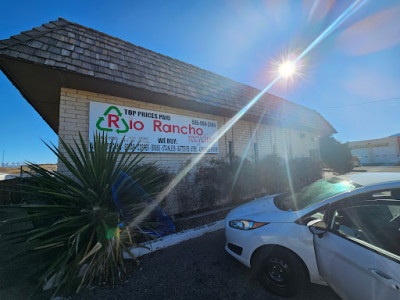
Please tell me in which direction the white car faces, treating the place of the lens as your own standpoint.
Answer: facing to the left of the viewer

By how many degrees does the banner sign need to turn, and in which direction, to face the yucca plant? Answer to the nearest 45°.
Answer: approximately 90° to its right

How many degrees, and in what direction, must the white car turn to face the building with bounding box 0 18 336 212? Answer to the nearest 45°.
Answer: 0° — it already faces it

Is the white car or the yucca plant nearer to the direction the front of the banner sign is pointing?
the white car

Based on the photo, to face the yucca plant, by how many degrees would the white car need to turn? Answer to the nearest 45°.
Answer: approximately 45° to its left

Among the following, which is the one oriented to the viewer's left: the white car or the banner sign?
the white car

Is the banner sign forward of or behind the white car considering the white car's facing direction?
forward

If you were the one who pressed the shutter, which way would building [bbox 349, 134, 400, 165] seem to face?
facing the viewer and to the left of the viewer

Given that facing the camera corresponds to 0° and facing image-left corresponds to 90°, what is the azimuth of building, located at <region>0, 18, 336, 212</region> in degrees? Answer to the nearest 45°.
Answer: approximately 315°

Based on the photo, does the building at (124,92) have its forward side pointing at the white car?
yes

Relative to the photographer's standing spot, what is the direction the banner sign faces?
facing the viewer and to the right of the viewer

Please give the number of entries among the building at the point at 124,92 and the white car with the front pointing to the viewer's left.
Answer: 1

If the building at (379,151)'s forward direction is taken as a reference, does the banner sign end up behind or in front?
in front
